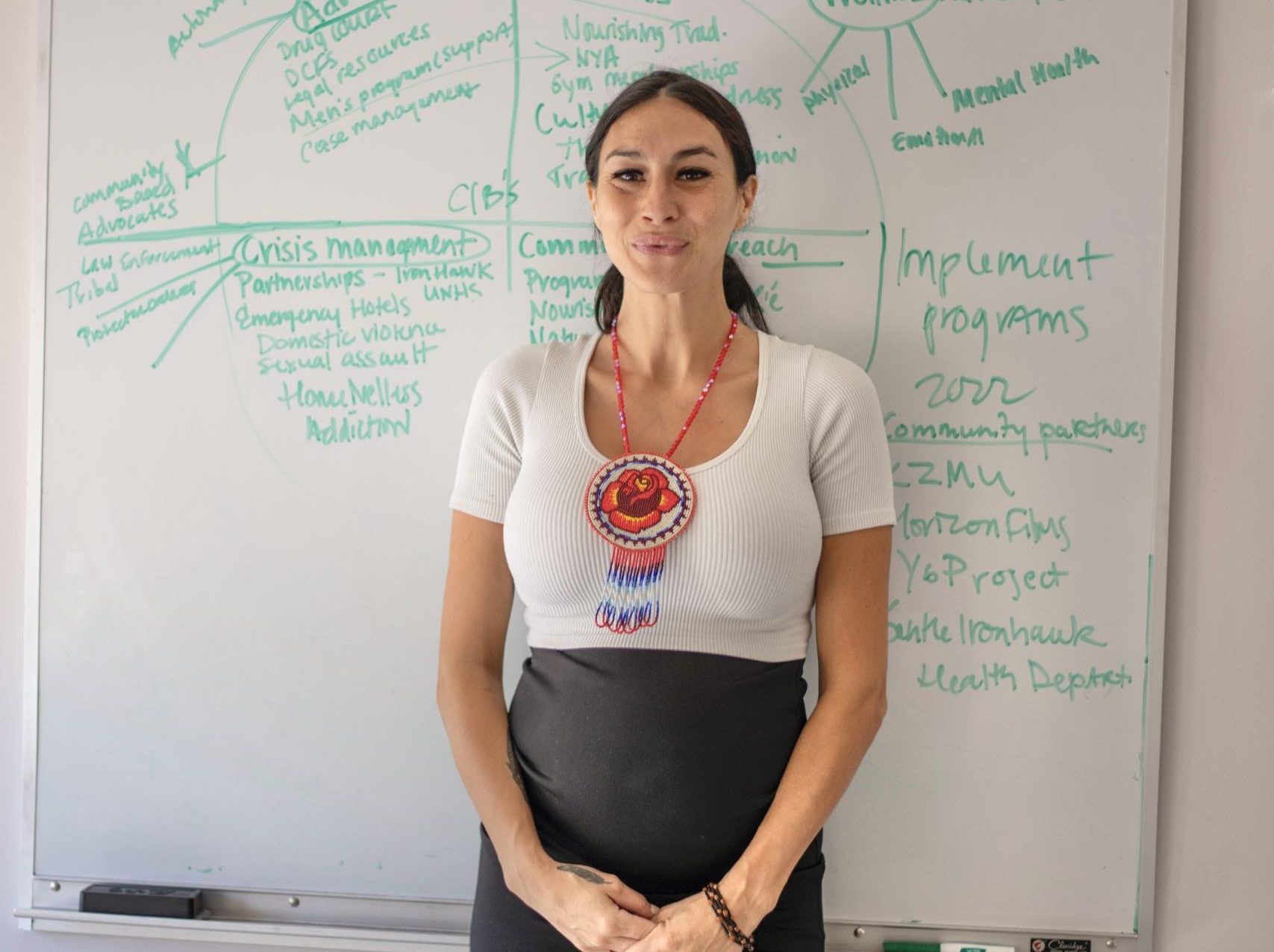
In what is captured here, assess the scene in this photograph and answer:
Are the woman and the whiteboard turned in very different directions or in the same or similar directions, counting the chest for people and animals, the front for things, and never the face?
same or similar directions

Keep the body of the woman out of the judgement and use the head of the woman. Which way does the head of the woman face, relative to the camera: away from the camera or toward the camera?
toward the camera

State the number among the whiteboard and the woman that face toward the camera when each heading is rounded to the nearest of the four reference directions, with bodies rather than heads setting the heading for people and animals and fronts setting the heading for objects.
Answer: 2

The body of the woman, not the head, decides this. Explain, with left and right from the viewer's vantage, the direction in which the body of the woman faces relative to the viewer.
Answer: facing the viewer
